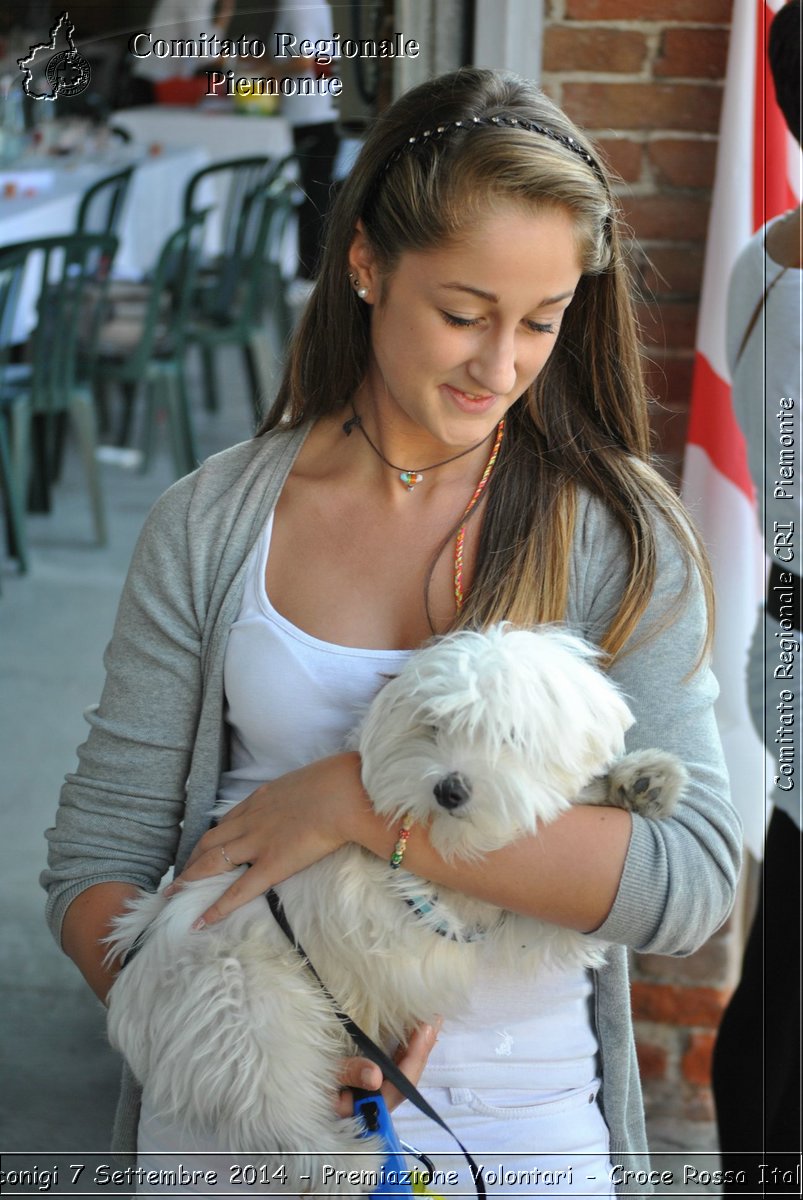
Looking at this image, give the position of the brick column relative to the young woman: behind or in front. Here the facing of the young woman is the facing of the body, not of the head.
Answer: behind

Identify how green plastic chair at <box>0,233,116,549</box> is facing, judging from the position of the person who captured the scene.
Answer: facing away from the viewer and to the left of the viewer

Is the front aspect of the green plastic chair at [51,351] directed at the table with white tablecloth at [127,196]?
yes

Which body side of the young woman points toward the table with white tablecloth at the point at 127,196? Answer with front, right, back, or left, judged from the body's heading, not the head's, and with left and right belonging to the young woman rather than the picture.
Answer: back

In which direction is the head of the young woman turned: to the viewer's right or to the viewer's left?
to the viewer's right

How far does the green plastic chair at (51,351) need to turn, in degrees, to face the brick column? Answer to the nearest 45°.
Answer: approximately 135° to its left

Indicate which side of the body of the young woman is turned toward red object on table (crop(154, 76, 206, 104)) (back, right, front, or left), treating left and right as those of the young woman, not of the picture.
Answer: back

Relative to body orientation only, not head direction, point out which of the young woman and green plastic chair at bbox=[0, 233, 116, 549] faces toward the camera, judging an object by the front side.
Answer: the young woman

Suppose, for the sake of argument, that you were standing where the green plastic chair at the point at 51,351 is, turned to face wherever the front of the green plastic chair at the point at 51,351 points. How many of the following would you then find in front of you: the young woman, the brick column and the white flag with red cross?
0

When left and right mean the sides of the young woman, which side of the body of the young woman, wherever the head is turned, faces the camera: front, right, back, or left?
front

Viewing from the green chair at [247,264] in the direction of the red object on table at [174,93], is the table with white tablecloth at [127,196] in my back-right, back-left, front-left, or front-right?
front-left

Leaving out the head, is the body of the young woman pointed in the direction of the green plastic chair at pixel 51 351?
no
